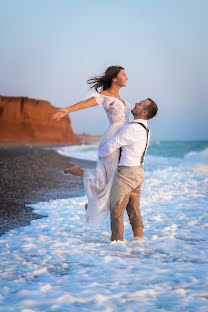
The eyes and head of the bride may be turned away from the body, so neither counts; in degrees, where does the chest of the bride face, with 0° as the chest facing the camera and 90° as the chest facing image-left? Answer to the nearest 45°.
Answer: approximately 270°

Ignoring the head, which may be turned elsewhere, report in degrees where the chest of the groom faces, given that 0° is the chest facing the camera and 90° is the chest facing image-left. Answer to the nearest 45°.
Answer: approximately 90°

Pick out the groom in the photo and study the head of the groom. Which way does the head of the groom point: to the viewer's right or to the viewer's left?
to the viewer's left

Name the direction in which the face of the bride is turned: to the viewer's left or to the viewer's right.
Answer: to the viewer's right
